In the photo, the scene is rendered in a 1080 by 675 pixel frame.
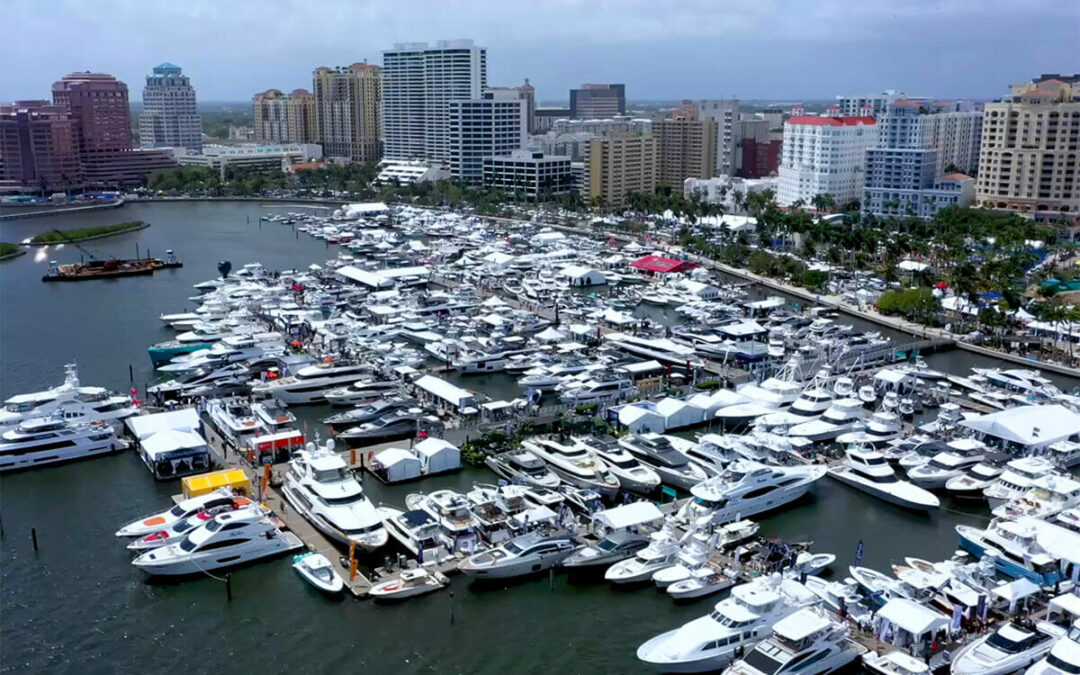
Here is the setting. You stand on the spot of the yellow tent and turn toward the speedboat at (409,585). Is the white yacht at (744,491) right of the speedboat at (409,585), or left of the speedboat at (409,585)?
left

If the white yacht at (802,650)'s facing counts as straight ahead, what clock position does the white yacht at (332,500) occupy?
the white yacht at (332,500) is roughly at 2 o'clock from the white yacht at (802,650).

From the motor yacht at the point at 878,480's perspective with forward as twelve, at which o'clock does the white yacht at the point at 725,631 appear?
The white yacht is roughly at 2 o'clock from the motor yacht.

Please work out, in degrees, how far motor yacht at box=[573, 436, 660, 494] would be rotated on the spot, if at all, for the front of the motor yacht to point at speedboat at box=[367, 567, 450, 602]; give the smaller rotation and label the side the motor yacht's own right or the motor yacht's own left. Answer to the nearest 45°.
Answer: approximately 90° to the motor yacht's own right

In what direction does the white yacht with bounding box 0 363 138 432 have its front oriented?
to the viewer's left

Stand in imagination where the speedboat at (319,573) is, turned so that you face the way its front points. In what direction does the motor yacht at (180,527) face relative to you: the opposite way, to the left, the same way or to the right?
to the right

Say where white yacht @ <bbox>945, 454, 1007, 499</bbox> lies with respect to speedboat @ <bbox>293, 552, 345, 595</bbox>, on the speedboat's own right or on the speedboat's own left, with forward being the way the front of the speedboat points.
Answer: on the speedboat's own left

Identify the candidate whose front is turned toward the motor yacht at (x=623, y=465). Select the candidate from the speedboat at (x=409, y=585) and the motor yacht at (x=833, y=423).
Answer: the motor yacht at (x=833, y=423)

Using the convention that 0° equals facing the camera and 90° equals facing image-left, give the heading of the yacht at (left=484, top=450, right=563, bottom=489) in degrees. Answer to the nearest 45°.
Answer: approximately 315°

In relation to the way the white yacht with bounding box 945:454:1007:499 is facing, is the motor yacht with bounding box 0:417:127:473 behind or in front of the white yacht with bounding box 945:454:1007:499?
in front

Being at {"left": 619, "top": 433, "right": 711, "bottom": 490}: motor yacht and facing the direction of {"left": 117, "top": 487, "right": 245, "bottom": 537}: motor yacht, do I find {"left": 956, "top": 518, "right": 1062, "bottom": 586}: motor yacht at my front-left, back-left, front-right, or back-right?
back-left

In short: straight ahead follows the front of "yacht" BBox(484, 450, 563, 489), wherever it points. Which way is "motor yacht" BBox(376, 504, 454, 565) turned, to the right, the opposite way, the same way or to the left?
the opposite way

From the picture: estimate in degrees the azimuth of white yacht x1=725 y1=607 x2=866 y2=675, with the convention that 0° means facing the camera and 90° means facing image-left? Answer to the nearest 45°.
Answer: approximately 45°
